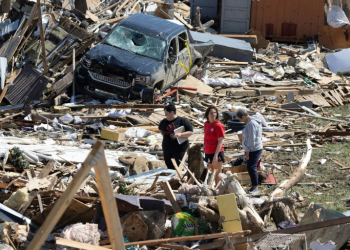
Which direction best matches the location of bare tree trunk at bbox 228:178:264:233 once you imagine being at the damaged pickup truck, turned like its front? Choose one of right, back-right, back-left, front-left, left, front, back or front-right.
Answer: front-left

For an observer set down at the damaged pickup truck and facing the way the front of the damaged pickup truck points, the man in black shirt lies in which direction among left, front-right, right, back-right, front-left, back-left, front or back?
front-left

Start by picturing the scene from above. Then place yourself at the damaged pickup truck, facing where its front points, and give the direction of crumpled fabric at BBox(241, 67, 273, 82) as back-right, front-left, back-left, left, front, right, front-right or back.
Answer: back

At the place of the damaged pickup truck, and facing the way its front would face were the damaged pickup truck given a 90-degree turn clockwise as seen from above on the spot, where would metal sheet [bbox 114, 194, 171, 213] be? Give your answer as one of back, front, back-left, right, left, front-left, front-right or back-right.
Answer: back-left

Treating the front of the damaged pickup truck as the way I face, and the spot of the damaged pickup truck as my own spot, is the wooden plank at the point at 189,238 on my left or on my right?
on my left

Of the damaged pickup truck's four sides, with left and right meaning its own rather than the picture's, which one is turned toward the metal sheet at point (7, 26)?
right

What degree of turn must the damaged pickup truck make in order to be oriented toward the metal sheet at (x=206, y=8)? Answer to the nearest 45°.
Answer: approximately 135° to its right

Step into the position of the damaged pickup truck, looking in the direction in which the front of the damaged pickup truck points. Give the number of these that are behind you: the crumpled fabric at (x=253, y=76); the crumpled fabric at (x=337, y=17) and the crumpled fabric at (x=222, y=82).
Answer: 3

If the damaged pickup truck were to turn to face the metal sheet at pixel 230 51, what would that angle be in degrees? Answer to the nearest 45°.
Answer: approximately 180°

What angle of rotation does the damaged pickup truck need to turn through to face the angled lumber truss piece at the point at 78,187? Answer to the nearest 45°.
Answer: approximately 45° to its left

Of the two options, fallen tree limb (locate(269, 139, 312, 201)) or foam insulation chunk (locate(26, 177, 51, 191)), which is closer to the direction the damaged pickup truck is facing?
the foam insulation chunk

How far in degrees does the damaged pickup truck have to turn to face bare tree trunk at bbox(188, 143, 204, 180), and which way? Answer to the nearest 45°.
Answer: approximately 45° to its left

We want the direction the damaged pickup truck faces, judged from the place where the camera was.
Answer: facing the viewer and to the left of the viewer
